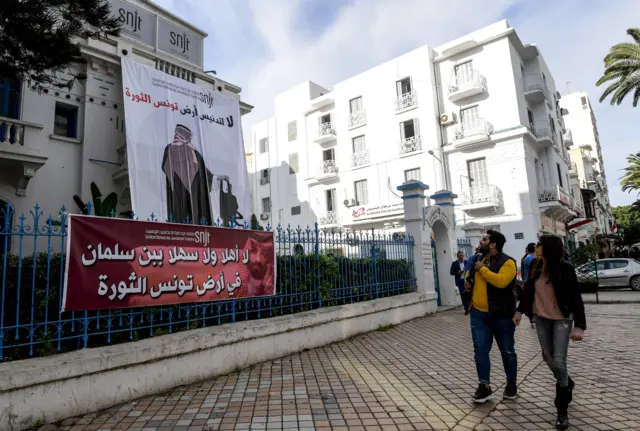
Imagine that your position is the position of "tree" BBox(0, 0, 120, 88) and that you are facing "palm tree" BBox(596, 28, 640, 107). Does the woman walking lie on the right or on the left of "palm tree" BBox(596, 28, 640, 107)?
right

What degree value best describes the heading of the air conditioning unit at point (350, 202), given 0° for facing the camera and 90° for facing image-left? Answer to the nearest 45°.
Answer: approximately 45°

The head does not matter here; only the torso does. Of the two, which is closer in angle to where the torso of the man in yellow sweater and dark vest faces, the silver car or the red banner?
the red banner

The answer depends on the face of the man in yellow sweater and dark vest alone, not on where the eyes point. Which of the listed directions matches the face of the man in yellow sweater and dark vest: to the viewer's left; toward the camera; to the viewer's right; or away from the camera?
to the viewer's left

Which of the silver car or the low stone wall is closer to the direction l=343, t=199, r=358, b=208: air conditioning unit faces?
the low stone wall

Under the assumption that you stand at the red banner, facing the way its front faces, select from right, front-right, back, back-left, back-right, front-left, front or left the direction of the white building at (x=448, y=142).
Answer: left

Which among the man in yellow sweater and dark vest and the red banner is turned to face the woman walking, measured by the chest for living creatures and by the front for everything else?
the red banner

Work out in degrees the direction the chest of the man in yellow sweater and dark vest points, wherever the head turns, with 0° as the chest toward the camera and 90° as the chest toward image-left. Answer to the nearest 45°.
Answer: approximately 45°

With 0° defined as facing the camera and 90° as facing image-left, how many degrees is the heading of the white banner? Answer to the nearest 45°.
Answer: approximately 315°
